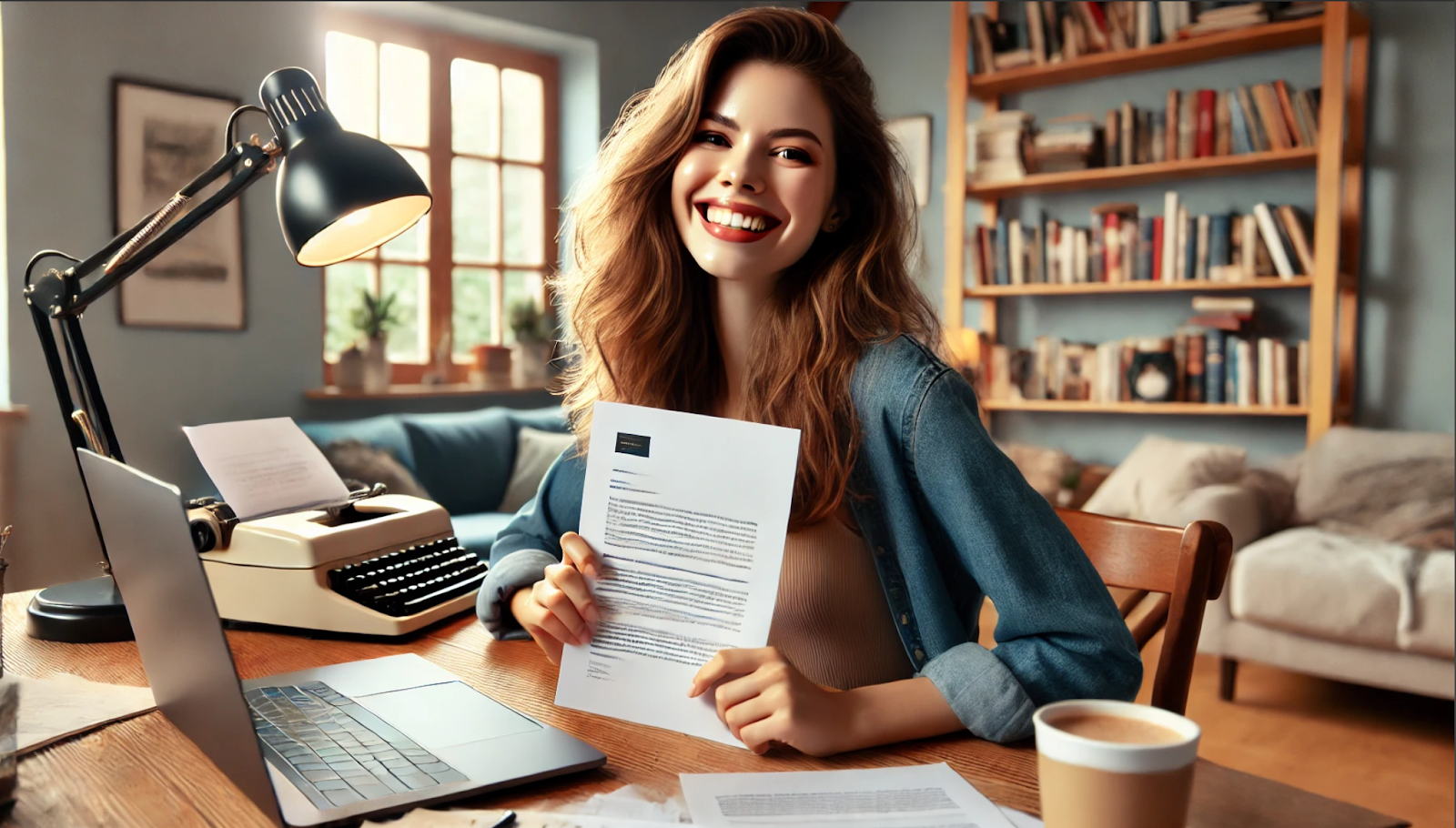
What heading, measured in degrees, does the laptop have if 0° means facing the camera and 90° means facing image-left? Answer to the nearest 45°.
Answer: approximately 225°

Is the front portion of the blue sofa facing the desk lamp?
yes

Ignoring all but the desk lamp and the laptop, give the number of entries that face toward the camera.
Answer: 0

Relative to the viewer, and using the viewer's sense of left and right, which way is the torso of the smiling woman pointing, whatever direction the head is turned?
facing the viewer and to the left of the viewer

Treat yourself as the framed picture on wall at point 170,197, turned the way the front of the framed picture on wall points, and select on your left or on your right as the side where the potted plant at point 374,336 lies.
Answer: on your left

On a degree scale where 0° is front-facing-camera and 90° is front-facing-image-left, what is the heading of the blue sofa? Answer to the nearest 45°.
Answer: approximately 0°

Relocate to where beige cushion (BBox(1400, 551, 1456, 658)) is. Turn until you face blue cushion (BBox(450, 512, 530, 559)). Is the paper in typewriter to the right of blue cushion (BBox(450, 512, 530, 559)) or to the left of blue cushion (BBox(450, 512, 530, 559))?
left

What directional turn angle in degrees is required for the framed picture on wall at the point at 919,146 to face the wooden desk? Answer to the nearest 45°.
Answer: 0° — it already faces it

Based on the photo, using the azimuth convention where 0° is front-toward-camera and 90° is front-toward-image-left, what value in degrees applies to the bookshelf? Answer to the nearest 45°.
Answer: approximately 45°

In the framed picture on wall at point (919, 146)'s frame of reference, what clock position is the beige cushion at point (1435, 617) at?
The beige cushion is roughly at 11 o'clock from the framed picture on wall.

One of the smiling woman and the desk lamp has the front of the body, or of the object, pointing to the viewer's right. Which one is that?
the desk lamp

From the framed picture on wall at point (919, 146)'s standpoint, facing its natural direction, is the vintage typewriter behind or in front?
in front

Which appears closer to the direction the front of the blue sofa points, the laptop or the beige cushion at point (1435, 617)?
the laptop

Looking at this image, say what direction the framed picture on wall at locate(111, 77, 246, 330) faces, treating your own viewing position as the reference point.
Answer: facing the viewer and to the right of the viewer

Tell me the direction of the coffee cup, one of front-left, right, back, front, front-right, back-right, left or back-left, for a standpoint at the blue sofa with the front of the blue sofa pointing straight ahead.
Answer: front

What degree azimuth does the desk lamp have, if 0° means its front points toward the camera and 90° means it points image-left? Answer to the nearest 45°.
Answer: approximately 270°
